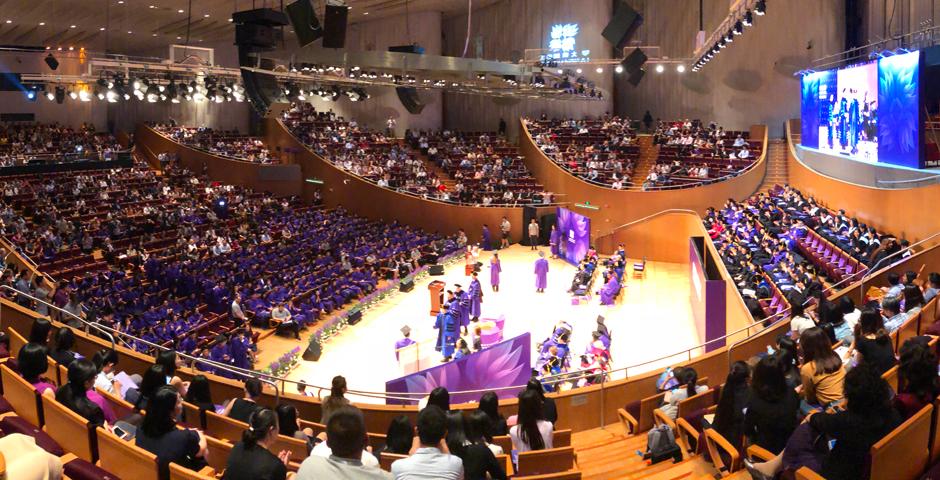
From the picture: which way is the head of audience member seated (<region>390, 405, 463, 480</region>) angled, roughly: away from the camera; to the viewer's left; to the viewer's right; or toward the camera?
away from the camera

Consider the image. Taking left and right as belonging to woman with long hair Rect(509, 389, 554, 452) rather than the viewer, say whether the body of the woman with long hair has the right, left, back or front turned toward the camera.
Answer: back

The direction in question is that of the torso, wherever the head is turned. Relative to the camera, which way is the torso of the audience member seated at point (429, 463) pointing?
away from the camera

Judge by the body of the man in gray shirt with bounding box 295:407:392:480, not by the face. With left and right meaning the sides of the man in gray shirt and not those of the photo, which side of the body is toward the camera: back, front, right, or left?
back

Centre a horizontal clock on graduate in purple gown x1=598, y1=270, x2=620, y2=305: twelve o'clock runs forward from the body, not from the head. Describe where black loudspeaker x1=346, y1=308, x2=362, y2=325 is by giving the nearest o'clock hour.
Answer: The black loudspeaker is roughly at 11 o'clock from the graduate in purple gown.

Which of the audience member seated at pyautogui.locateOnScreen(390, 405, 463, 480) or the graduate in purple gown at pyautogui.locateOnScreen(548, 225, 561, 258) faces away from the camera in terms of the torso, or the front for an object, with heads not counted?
the audience member seated

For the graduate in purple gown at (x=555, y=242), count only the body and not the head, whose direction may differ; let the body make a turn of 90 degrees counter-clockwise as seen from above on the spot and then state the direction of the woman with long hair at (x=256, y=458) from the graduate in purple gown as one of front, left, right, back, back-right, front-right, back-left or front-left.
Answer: front-right

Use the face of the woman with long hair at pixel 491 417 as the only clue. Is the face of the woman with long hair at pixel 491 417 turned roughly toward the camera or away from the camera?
away from the camera

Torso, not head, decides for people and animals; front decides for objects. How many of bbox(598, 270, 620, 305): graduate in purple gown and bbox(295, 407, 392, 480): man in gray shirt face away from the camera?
1

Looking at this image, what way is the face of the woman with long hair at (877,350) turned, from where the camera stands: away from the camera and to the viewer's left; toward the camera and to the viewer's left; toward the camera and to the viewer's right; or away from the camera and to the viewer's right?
away from the camera and to the viewer's left

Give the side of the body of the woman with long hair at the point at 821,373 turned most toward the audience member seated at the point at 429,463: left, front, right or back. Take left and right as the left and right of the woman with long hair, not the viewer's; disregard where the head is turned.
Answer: left

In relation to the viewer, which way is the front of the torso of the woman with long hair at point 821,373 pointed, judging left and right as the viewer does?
facing away from the viewer and to the left of the viewer

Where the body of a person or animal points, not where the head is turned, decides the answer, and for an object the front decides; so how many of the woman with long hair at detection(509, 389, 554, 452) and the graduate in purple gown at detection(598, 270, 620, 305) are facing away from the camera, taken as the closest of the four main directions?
1

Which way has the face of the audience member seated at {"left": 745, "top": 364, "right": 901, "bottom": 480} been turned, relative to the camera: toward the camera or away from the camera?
away from the camera

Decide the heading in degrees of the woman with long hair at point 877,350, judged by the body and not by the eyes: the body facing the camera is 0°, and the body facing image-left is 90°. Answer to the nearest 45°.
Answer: approximately 135°
